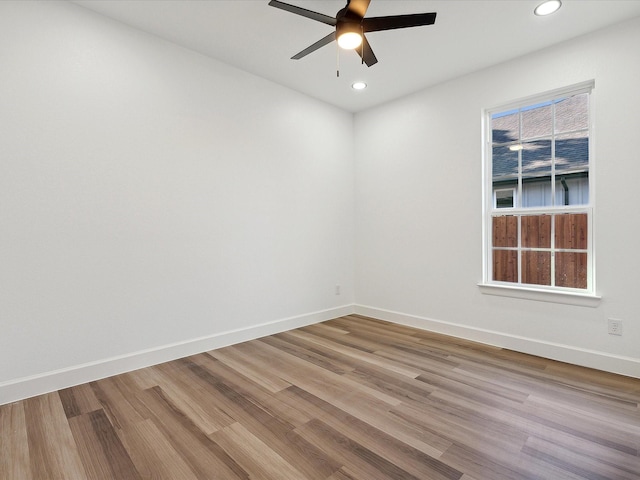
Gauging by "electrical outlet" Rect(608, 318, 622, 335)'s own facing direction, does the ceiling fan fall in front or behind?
in front

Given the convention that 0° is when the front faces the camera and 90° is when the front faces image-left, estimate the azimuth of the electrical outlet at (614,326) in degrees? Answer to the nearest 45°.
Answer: approximately 0°

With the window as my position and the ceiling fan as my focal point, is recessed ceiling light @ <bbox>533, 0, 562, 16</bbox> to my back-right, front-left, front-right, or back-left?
front-left

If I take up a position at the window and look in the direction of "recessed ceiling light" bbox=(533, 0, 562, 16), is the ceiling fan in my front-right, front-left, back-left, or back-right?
front-right
